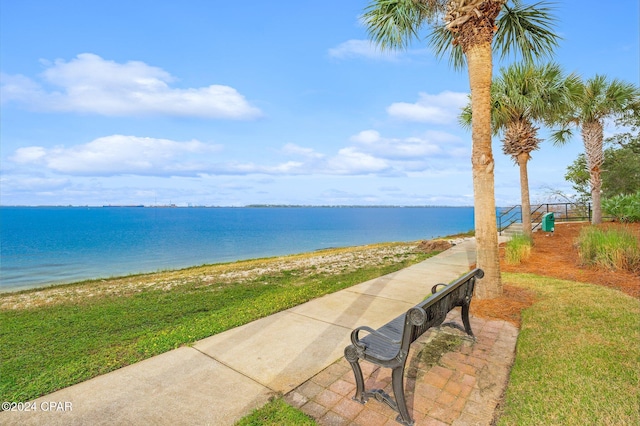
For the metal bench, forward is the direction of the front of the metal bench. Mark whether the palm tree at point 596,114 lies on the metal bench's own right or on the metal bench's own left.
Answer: on the metal bench's own right

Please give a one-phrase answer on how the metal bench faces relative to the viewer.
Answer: facing away from the viewer and to the left of the viewer

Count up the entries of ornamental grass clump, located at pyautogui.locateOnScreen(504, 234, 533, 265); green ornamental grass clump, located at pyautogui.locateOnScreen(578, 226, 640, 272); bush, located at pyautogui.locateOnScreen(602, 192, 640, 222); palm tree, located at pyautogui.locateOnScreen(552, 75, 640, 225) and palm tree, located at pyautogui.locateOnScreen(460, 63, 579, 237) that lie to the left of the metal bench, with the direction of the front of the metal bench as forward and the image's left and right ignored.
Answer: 0

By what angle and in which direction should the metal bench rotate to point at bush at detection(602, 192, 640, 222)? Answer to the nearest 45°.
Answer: approximately 90° to its right

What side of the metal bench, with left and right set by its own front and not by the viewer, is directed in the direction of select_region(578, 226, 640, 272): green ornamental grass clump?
right

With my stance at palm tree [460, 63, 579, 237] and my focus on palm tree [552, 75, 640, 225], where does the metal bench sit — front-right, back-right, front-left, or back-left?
back-right

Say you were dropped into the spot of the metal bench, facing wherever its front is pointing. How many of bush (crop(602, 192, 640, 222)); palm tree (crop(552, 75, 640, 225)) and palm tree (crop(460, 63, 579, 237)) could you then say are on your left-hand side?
0

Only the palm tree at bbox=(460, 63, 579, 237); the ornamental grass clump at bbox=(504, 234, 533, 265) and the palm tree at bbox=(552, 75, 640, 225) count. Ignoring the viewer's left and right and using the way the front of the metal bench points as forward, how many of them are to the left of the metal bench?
0

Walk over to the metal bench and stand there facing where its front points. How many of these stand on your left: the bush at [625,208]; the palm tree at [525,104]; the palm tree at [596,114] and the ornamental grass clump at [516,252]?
0

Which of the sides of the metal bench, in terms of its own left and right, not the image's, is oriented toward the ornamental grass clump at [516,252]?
right
